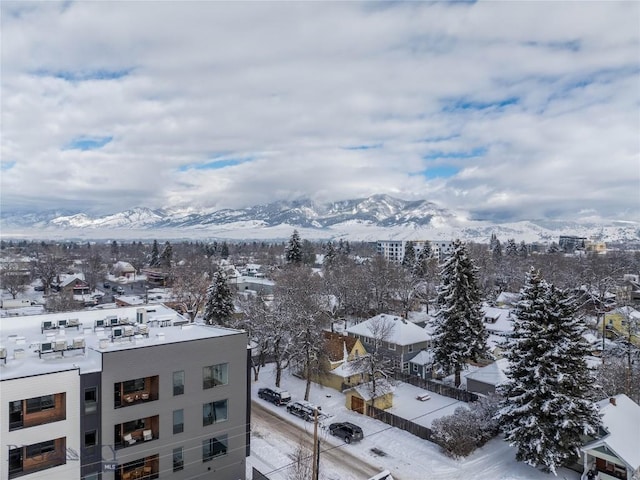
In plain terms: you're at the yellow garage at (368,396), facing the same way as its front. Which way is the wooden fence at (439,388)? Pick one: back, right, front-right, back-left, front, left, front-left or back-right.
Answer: back

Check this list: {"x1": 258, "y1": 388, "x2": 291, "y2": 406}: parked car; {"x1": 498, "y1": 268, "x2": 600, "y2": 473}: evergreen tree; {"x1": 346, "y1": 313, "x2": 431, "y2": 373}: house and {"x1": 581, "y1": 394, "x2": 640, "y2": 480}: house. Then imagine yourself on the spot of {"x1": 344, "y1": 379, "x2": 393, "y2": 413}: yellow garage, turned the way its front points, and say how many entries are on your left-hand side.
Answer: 2

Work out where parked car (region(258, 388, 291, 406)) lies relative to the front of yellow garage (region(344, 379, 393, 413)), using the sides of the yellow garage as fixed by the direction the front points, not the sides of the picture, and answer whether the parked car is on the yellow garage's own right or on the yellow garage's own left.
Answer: on the yellow garage's own right

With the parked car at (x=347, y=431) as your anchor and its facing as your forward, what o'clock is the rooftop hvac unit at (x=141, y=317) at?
The rooftop hvac unit is roughly at 10 o'clock from the parked car.

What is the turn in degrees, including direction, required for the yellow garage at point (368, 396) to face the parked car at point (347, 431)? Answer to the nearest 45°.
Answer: approximately 45° to its left

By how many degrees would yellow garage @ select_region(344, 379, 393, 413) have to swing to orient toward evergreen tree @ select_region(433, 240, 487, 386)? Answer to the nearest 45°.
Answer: approximately 180°

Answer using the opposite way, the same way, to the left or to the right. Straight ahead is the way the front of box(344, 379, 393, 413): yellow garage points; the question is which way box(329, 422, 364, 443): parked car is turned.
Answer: to the right

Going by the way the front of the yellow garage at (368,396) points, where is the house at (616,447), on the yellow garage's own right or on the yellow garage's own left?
on the yellow garage's own left

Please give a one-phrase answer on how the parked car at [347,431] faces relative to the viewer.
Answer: facing away from the viewer and to the left of the viewer

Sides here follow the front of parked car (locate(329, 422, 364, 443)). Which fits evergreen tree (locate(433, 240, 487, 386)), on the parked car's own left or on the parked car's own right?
on the parked car's own right

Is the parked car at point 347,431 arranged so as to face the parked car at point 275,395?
yes

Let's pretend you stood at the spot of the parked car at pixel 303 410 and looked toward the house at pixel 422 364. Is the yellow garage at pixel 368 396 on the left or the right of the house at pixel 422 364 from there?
right

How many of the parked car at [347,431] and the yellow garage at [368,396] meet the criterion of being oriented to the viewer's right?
0

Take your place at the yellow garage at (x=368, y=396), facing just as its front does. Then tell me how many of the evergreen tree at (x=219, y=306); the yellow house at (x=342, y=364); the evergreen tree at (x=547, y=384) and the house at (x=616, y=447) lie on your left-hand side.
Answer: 2

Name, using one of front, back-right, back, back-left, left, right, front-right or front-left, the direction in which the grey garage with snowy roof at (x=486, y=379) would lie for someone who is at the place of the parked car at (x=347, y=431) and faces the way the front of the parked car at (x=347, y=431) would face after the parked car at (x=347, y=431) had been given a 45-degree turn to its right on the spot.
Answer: front-right

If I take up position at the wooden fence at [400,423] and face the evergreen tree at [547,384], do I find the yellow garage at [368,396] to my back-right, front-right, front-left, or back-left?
back-left

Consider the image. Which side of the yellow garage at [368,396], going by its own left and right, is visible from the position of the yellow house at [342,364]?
right
